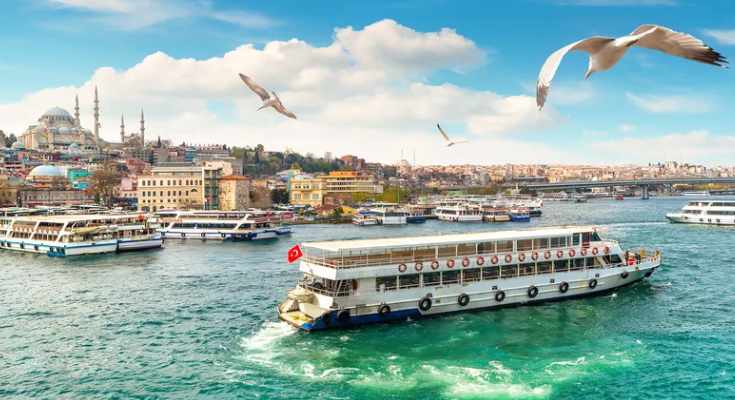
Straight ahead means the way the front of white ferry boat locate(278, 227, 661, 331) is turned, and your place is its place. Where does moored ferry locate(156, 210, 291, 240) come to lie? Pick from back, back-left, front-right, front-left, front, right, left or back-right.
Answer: left

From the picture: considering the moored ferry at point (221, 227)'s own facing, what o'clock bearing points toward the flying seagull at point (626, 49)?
The flying seagull is roughly at 3 o'clock from the moored ferry.

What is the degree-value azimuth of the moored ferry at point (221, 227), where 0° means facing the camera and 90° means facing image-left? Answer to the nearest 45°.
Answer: approximately 270°

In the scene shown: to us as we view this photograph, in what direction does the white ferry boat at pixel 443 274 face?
facing away from the viewer and to the right of the viewer

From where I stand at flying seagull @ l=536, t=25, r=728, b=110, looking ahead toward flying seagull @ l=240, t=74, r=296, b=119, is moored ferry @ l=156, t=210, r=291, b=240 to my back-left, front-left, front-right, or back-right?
front-right

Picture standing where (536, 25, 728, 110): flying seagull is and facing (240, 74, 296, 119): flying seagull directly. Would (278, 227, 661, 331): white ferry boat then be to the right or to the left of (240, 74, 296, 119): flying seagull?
right

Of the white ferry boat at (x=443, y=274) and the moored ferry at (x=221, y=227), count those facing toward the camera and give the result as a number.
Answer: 0

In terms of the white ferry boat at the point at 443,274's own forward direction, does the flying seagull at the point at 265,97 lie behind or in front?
behind

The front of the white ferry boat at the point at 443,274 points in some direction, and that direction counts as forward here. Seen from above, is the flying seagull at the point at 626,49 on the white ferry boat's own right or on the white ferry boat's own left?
on the white ferry boat's own right
